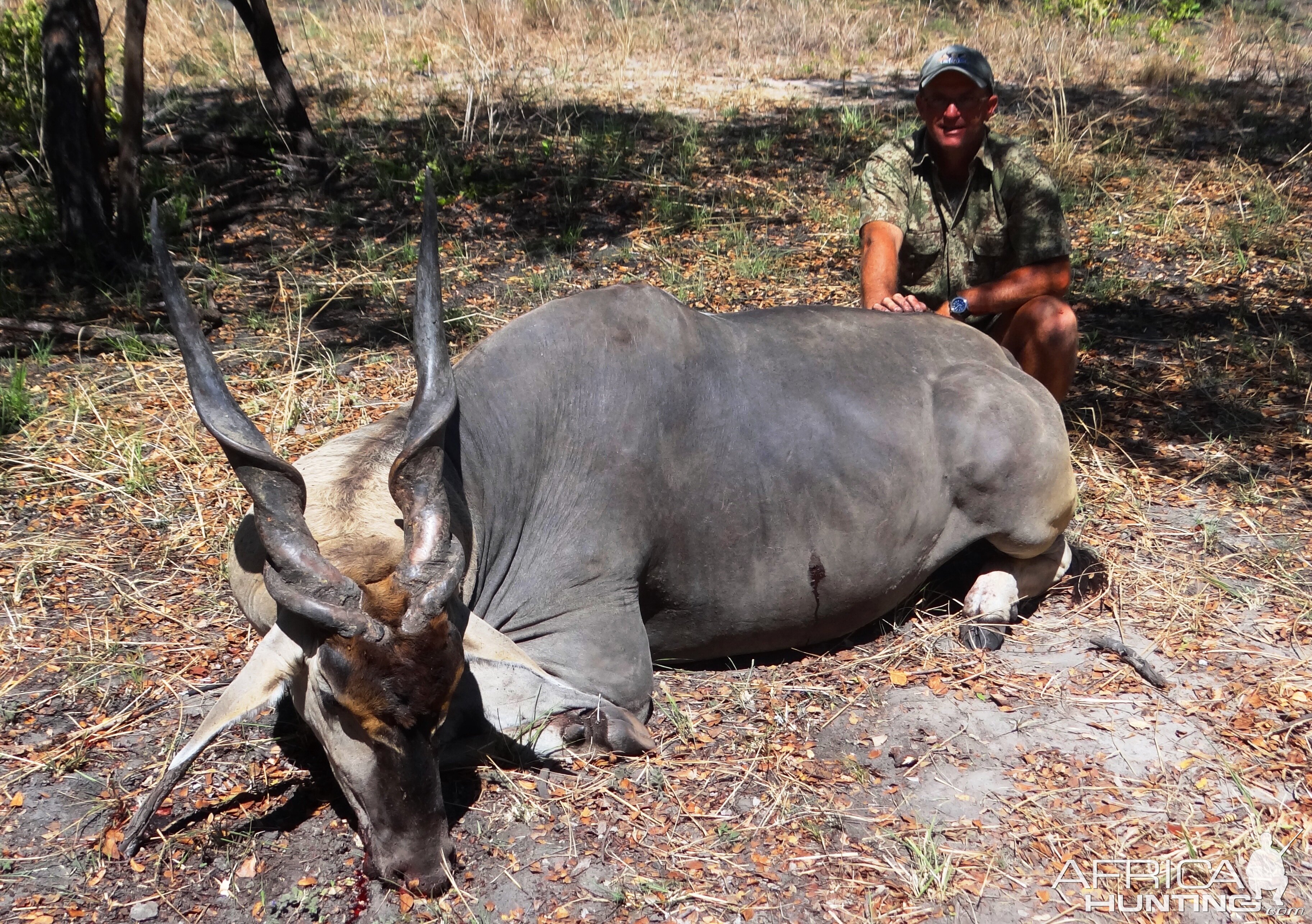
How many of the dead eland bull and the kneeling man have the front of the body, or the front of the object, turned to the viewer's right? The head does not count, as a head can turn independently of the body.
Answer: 0

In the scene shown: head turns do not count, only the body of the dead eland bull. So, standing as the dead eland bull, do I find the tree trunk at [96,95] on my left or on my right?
on my right

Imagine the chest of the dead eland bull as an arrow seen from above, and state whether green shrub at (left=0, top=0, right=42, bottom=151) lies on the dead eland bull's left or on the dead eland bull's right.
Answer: on the dead eland bull's right

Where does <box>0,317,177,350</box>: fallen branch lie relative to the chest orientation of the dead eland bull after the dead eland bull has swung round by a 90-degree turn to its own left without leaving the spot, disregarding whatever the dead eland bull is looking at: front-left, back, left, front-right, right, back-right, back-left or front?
back

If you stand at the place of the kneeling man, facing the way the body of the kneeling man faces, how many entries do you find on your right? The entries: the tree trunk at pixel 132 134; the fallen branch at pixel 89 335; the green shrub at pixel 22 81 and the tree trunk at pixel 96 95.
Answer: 4

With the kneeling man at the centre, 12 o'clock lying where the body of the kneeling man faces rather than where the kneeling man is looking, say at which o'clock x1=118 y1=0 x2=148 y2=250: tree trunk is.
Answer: The tree trunk is roughly at 3 o'clock from the kneeling man.

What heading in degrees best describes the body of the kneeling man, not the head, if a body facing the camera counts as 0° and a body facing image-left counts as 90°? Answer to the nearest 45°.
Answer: approximately 0°

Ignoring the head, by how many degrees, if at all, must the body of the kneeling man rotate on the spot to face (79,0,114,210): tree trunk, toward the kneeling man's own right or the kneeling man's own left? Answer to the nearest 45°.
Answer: approximately 90° to the kneeling man's own right

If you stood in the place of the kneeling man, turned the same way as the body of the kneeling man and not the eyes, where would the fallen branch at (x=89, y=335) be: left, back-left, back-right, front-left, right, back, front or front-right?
right

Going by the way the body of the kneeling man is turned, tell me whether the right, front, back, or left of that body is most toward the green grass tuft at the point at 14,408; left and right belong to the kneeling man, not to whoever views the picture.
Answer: right

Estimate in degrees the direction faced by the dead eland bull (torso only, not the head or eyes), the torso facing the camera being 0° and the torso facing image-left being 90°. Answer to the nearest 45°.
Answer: approximately 45°

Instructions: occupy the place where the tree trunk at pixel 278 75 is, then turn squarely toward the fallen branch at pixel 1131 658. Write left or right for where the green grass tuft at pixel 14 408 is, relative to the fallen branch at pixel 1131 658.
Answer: right
